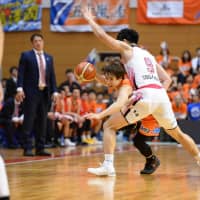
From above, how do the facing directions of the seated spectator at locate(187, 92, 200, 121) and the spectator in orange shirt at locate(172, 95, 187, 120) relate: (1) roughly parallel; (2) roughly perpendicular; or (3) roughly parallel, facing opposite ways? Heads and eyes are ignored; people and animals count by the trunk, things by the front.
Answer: roughly parallel

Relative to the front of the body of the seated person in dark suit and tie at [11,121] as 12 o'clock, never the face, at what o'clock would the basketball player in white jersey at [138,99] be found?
The basketball player in white jersey is roughly at 1 o'clock from the seated person in dark suit and tie.

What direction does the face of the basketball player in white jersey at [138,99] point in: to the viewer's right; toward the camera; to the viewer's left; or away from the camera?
away from the camera

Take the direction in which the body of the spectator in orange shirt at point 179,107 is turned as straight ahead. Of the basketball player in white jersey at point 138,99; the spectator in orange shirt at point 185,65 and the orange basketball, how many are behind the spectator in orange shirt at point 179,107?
1

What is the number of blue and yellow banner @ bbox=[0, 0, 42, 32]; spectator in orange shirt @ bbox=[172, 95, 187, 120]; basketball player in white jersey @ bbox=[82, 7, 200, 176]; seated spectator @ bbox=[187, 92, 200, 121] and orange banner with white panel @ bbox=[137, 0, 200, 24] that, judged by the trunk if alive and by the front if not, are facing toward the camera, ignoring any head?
4

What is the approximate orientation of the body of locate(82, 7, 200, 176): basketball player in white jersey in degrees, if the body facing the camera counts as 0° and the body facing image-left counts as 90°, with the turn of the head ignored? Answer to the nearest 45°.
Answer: approximately 135°

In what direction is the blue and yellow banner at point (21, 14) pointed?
toward the camera

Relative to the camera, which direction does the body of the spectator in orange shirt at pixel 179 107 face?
toward the camera

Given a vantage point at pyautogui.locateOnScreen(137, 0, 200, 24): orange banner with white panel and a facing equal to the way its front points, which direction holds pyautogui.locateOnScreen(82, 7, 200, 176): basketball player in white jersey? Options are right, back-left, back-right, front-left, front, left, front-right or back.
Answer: front

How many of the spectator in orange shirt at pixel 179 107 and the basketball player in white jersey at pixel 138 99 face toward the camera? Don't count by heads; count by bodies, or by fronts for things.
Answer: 1

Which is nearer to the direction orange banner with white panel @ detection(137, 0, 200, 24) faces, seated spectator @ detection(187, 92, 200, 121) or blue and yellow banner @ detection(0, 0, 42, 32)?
the seated spectator
